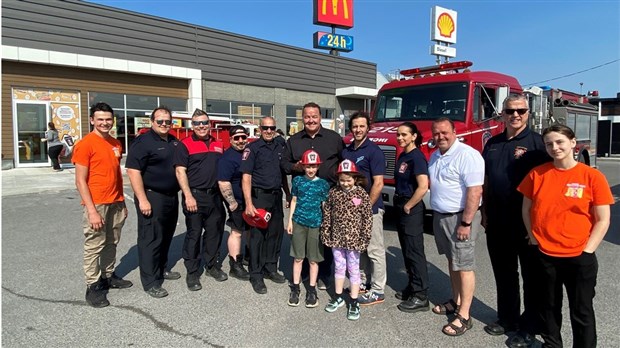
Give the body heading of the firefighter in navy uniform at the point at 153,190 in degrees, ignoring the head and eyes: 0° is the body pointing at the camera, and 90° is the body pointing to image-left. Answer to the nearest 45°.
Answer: approximately 315°

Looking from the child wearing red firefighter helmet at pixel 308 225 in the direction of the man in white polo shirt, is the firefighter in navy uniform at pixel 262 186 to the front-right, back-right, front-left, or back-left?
back-left

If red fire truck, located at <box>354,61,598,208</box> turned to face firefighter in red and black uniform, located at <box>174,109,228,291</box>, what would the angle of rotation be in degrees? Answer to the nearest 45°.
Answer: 0° — it already faces them

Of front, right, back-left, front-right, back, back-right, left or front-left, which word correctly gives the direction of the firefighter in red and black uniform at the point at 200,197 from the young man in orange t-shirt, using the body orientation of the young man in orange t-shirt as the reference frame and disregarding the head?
front-left

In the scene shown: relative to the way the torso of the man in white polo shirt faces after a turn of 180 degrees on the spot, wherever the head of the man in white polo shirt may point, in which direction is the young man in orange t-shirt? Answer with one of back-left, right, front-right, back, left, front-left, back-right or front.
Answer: back-left

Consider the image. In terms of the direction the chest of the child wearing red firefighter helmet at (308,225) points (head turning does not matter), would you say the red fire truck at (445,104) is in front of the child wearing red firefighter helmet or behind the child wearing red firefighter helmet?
behind

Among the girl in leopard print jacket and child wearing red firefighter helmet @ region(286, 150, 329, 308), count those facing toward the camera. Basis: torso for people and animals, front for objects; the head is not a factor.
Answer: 2

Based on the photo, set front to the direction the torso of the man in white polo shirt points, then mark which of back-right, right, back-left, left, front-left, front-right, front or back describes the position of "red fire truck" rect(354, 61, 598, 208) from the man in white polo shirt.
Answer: back-right

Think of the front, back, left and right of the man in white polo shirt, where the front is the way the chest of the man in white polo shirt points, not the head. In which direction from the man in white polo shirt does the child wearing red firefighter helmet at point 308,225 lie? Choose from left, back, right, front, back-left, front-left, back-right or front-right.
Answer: front-right

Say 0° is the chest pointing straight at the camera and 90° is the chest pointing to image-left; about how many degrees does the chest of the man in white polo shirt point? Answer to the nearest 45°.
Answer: approximately 45°
